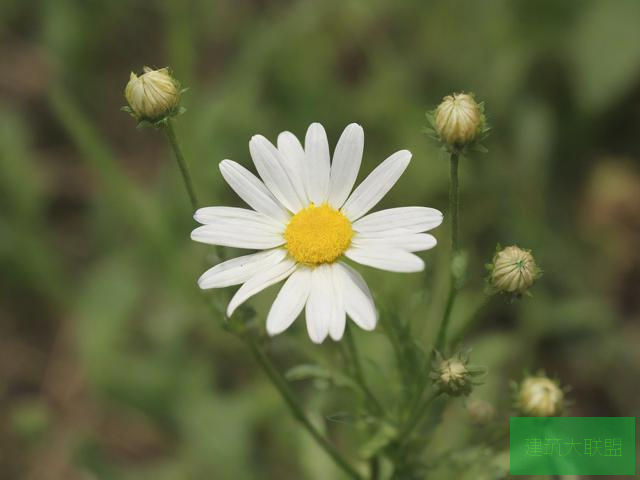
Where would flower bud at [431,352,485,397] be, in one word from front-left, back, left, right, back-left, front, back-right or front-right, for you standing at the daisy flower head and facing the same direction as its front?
left

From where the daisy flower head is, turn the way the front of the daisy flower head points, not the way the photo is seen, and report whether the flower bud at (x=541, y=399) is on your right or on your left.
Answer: on your left

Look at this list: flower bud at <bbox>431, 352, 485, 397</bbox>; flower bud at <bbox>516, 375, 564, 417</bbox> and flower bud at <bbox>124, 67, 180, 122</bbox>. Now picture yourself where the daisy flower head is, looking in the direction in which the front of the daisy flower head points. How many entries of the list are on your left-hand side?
2

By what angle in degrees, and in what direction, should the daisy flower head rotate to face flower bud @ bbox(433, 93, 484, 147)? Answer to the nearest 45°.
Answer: approximately 45° to its left

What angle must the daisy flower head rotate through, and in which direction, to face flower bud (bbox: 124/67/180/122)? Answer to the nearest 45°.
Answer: approximately 45° to its right

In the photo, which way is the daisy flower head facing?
toward the camera

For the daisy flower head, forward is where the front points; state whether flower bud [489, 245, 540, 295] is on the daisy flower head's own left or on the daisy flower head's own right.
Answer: on the daisy flower head's own left
